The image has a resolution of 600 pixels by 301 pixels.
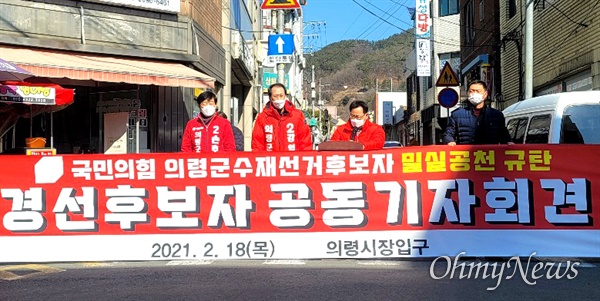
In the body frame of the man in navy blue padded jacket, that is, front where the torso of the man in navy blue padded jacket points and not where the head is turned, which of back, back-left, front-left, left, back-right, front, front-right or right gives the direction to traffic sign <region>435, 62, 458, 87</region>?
back

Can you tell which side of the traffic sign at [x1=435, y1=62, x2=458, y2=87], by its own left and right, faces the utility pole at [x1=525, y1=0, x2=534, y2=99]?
left

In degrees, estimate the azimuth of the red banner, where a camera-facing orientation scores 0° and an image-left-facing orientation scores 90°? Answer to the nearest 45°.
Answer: approximately 0°

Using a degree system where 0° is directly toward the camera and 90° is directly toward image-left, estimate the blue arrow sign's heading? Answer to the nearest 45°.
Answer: approximately 0°
